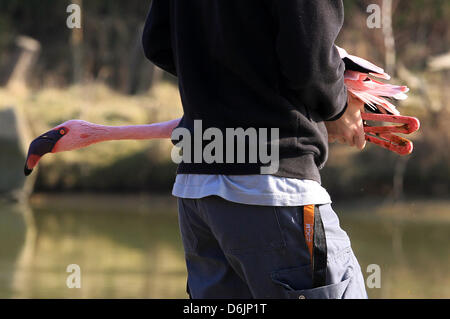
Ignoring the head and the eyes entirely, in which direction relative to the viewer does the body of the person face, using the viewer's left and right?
facing away from the viewer and to the right of the viewer

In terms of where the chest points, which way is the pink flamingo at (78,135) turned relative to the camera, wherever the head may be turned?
to the viewer's left
